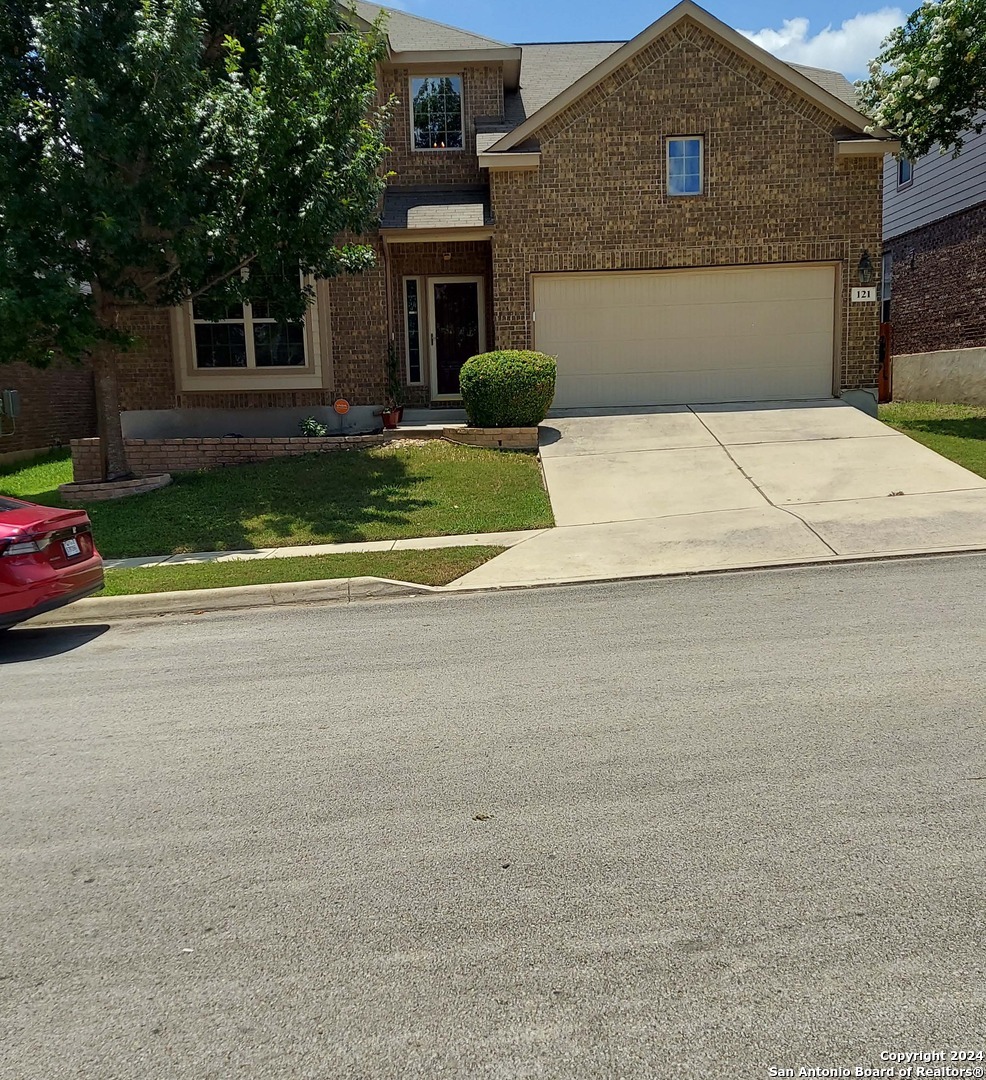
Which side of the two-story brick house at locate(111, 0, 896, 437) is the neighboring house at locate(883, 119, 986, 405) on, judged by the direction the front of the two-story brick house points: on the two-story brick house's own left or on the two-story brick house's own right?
on the two-story brick house's own left

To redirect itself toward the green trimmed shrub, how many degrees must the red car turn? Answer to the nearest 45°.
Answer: approximately 90° to its right

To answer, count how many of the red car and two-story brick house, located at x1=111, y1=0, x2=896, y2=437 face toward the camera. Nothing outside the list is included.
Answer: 1

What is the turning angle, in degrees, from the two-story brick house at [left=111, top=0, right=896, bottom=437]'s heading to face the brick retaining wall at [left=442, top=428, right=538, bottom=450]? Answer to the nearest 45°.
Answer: approximately 45° to its right

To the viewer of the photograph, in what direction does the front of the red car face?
facing away from the viewer and to the left of the viewer

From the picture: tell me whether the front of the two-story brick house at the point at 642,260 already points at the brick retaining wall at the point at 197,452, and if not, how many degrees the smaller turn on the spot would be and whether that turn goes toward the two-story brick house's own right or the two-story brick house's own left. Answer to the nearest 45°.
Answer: approximately 90° to the two-story brick house's own right

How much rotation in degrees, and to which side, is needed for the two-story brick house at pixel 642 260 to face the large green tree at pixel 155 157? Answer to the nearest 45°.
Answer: approximately 45° to its right

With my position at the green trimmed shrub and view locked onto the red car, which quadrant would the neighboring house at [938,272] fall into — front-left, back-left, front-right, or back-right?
back-left

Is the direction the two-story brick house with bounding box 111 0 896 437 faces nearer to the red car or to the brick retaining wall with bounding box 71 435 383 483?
the red car

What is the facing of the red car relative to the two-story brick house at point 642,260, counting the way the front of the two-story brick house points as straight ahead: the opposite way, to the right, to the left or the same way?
to the right

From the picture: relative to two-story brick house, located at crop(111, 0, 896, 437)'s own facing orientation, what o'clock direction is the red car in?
The red car is roughly at 1 o'clock from the two-story brick house.
